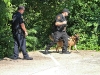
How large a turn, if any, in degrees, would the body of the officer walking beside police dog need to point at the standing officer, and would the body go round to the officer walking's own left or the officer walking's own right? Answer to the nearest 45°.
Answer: approximately 135° to the officer walking's own right
